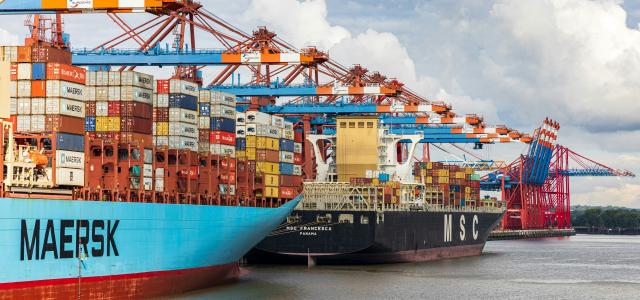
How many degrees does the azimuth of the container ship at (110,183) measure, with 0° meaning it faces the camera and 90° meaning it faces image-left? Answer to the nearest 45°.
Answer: approximately 225°
